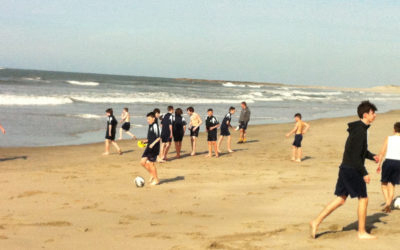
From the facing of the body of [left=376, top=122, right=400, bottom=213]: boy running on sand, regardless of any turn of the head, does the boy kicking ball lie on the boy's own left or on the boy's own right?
on the boy's own left

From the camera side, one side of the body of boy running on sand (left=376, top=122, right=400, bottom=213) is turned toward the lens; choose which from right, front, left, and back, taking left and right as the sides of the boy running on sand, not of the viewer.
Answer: back

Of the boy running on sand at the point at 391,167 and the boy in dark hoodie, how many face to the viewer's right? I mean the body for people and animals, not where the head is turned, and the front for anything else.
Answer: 1

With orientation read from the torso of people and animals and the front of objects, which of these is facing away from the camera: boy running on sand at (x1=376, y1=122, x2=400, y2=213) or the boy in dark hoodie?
the boy running on sand

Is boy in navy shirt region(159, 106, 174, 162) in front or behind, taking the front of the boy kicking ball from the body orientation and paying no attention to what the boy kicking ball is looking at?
behind

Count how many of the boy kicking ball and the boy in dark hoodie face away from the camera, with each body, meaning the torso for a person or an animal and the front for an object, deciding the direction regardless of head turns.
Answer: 0

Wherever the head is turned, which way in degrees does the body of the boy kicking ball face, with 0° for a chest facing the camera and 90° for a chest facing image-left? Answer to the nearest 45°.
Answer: approximately 45°

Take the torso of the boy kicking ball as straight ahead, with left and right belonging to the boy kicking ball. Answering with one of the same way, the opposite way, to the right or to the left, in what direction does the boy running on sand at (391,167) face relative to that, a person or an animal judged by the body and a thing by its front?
the opposite way

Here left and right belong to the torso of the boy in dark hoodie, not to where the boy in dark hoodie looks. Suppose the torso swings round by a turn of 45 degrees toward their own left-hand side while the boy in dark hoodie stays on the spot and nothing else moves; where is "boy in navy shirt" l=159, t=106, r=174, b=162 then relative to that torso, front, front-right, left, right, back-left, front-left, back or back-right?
left

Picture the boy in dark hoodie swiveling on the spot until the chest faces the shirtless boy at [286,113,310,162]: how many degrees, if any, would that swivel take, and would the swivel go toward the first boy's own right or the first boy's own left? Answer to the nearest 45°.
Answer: approximately 90° to the first boy's own left

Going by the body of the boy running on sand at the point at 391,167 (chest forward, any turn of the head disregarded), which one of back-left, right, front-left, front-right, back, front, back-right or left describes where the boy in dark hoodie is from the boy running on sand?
back
